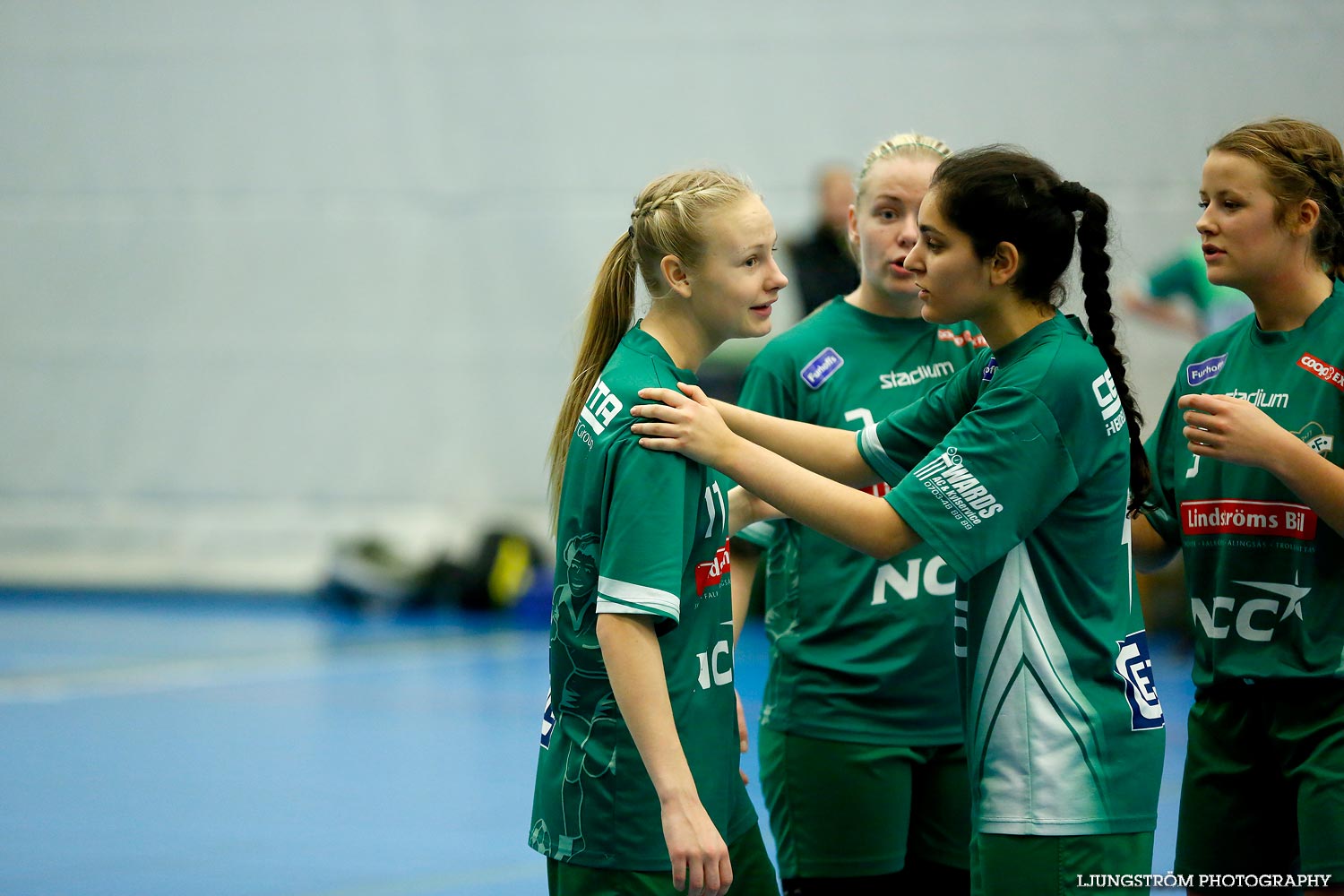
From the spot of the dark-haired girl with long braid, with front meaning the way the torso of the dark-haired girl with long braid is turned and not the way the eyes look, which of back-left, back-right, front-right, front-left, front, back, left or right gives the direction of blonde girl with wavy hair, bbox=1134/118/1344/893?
back-right

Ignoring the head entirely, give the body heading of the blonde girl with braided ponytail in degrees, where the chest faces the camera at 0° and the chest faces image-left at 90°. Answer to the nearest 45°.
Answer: approximately 270°

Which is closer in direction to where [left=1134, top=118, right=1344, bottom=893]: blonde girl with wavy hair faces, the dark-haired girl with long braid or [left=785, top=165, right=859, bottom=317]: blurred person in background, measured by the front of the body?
the dark-haired girl with long braid

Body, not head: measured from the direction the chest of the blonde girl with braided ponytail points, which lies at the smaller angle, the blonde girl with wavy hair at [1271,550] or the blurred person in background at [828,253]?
the blonde girl with wavy hair

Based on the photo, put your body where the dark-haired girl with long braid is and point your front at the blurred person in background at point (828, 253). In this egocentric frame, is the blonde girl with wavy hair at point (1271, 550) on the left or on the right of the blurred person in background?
right

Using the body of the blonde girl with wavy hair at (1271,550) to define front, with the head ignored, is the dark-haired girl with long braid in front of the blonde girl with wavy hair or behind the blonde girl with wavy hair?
in front

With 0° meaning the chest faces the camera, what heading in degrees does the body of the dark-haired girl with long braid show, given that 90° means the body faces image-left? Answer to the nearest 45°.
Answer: approximately 90°

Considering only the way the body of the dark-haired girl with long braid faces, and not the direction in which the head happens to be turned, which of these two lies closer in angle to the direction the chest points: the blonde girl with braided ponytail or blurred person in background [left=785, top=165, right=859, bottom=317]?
the blonde girl with braided ponytail

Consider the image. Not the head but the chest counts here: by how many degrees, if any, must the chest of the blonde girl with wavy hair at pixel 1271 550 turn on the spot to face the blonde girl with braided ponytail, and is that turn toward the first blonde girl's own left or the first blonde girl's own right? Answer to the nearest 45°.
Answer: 0° — they already face them

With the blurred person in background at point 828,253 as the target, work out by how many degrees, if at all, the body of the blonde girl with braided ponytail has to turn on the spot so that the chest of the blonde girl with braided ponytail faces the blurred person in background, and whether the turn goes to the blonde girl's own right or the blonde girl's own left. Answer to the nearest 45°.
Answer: approximately 90° to the blonde girl's own left

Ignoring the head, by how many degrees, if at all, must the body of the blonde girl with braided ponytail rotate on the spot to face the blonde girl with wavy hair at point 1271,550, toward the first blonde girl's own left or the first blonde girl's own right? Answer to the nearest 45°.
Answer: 0° — they already face them

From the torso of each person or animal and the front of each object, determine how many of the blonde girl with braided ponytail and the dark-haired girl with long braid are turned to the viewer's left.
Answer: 1

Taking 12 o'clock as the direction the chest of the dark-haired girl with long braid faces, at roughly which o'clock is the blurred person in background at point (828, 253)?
The blurred person in background is roughly at 3 o'clock from the dark-haired girl with long braid.

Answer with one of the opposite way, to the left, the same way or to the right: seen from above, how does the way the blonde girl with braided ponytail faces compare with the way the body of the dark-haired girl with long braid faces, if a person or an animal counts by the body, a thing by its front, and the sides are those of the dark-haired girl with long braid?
the opposite way

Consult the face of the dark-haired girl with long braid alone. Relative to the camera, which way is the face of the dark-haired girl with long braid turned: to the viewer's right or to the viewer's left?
to the viewer's left
